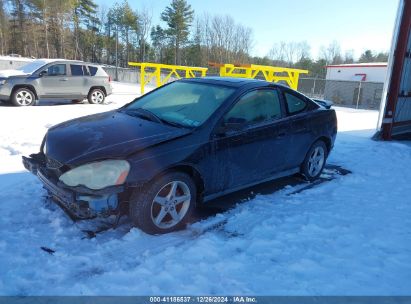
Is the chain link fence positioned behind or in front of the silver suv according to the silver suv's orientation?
behind

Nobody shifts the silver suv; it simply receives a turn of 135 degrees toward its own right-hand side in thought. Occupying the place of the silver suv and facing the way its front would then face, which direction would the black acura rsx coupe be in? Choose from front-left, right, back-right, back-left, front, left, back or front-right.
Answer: back-right

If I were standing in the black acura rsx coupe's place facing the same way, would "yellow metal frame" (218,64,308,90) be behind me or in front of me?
behind

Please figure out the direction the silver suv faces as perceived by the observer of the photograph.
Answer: facing to the left of the viewer

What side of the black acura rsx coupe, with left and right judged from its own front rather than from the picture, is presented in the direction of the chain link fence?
back

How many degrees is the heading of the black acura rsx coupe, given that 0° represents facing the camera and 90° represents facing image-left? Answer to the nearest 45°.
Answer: approximately 45°

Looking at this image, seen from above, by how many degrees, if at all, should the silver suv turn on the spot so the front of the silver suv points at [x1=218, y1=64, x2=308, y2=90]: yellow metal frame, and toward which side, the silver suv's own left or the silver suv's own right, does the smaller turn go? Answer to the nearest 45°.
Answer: approximately 180°
